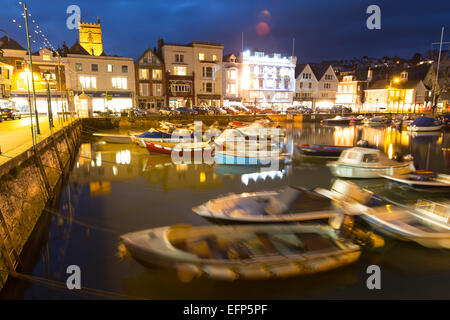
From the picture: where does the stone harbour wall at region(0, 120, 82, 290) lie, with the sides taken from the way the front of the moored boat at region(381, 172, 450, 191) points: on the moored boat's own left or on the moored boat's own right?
on the moored boat's own left

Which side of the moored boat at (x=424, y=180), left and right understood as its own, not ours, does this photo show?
left

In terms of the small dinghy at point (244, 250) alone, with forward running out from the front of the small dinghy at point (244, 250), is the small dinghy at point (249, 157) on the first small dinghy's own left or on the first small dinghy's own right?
on the first small dinghy's own right

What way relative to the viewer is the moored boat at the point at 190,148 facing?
to the viewer's left

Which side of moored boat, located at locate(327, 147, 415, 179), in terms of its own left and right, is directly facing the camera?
left

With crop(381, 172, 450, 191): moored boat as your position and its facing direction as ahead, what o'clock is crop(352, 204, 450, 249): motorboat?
The motorboat is roughly at 9 o'clock from the moored boat.

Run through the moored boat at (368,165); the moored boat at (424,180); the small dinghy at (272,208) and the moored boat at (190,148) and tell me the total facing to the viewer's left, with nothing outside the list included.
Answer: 4

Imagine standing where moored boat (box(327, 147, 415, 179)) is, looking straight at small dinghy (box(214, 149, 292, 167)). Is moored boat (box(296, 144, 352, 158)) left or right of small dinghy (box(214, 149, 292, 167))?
right

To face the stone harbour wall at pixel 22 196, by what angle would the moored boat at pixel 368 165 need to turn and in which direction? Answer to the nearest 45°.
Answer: approximately 45° to its left

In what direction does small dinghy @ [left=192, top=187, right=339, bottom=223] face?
to the viewer's left

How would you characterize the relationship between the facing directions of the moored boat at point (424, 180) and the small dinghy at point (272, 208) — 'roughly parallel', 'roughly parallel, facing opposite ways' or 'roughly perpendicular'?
roughly parallel

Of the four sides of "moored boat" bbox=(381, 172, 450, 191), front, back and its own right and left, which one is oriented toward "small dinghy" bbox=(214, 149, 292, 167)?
front

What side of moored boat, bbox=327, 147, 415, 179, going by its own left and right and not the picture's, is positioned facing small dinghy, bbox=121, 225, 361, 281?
left

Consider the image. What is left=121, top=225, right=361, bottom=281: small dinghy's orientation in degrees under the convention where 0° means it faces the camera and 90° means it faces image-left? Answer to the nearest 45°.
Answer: approximately 90°
